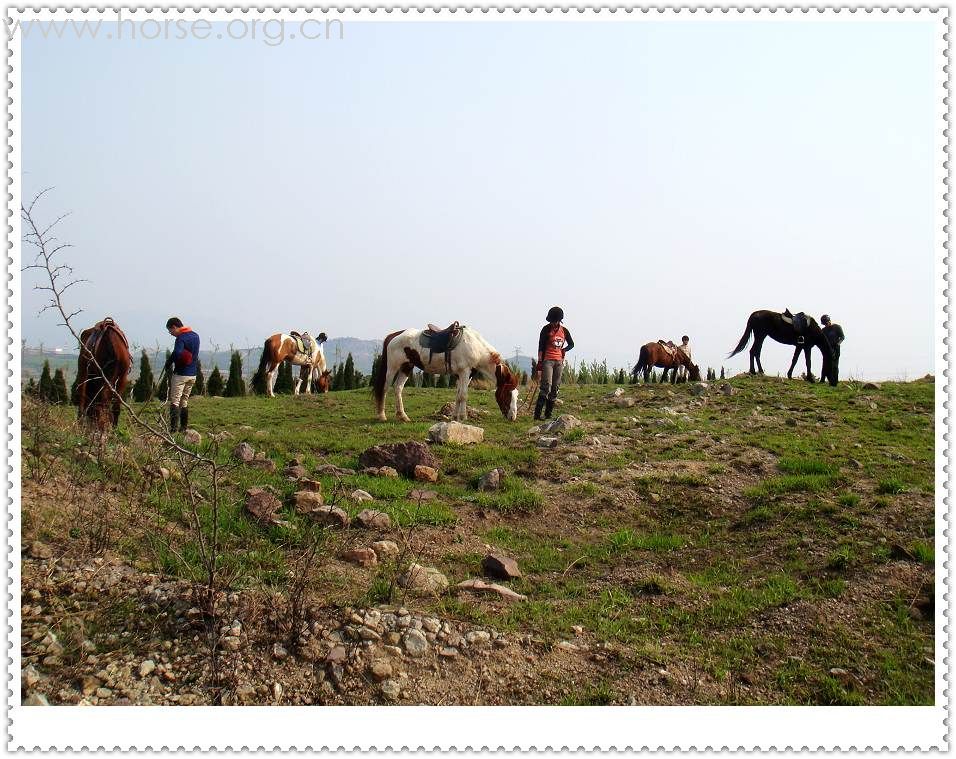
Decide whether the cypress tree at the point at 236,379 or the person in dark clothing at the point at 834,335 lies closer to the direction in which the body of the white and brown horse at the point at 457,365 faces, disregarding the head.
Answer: the person in dark clothing

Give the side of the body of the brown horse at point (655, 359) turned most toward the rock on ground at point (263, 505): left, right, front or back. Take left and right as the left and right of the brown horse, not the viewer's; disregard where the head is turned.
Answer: right

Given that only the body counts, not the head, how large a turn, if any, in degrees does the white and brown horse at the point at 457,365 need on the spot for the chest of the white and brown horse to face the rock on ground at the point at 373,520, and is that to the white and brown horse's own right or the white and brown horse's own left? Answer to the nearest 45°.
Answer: approximately 90° to the white and brown horse's own right

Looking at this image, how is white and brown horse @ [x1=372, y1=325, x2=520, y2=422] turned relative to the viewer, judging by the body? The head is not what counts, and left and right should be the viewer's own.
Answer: facing to the right of the viewer

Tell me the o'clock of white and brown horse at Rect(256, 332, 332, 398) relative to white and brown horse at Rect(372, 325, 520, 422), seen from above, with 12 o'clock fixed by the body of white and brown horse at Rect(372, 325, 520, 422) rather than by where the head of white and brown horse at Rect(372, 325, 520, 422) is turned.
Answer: white and brown horse at Rect(256, 332, 332, 398) is roughly at 8 o'clock from white and brown horse at Rect(372, 325, 520, 422).

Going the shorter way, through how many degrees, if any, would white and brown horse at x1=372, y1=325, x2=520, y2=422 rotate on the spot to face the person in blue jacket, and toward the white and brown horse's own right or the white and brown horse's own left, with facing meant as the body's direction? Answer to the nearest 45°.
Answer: approximately 135° to the white and brown horse's own right

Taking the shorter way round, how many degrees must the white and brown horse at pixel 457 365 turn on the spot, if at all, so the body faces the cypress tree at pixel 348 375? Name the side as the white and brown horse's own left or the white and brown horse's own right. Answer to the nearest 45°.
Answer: approximately 90° to the white and brown horse's own left

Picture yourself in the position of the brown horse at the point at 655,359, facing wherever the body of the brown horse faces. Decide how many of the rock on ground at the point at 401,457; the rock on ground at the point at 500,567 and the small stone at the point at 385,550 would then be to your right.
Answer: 3

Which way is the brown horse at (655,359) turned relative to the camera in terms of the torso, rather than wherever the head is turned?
to the viewer's right

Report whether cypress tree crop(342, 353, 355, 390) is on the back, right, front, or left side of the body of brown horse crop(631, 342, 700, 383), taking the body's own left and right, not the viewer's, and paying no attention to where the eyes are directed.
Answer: back

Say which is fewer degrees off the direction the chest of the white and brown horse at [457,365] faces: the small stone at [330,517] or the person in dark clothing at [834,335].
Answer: the person in dark clothing

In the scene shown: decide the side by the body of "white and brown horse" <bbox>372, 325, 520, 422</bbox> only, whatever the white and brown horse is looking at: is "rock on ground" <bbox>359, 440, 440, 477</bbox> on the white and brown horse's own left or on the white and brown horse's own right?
on the white and brown horse's own right

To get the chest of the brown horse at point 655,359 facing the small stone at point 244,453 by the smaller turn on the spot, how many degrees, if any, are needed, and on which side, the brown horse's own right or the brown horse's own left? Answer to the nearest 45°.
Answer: approximately 90° to the brown horse's own right

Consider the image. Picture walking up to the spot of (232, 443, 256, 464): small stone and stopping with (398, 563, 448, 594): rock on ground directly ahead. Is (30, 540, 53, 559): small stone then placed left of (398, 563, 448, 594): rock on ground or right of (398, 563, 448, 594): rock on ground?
right
